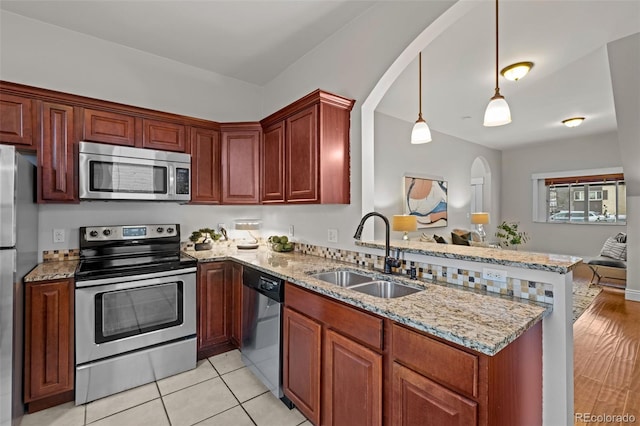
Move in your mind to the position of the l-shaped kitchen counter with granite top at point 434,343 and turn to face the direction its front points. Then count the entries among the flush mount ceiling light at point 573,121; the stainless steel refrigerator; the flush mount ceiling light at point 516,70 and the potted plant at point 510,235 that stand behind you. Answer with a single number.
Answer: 3

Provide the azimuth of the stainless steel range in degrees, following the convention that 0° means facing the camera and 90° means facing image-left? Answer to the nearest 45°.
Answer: approximately 0°

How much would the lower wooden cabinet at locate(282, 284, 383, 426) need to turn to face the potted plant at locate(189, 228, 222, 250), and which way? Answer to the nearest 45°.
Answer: approximately 90° to its right

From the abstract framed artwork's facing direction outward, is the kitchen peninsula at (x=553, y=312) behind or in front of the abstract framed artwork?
in front

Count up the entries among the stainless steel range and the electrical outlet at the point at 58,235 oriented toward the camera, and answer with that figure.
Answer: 2

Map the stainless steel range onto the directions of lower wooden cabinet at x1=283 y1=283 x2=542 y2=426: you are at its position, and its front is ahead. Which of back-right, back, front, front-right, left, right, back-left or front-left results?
front-right

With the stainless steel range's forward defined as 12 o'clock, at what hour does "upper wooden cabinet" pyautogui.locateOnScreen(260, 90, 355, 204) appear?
The upper wooden cabinet is roughly at 10 o'clock from the stainless steel range.

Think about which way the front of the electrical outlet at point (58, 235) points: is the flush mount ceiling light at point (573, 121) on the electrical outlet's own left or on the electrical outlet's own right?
on the electrical outlet's own left

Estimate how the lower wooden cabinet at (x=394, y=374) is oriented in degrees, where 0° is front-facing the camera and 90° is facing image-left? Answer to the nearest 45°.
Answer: approximately 45°
